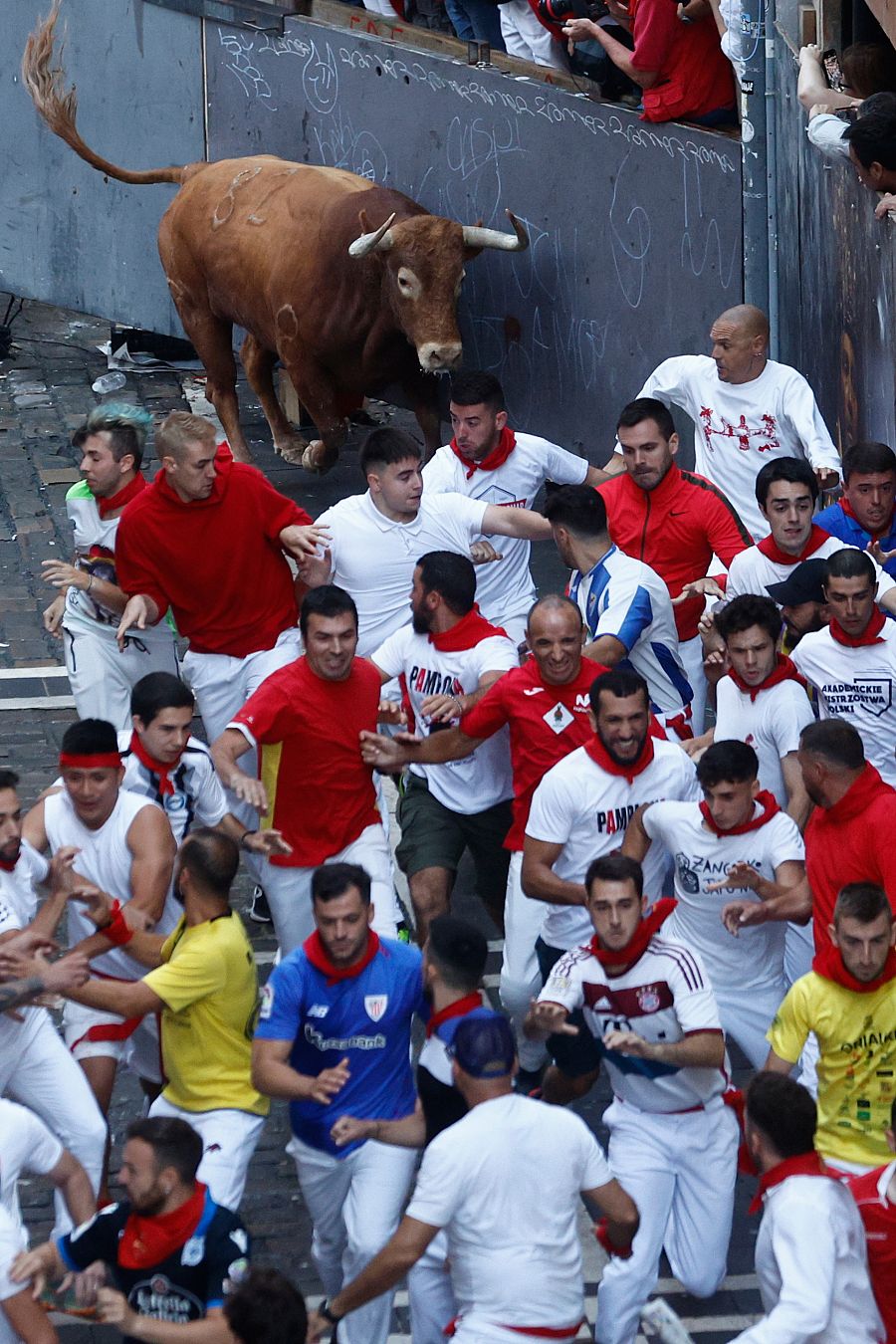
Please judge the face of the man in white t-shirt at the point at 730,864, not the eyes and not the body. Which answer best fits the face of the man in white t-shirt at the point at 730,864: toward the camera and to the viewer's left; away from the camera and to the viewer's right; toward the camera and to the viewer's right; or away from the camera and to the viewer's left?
toward the camera and to the viewer's left

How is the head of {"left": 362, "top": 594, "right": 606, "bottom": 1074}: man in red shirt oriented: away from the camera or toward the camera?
toward the camera

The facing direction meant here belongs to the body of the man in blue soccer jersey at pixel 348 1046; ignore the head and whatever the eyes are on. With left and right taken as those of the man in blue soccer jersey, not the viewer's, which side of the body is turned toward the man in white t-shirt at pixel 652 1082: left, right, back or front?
left

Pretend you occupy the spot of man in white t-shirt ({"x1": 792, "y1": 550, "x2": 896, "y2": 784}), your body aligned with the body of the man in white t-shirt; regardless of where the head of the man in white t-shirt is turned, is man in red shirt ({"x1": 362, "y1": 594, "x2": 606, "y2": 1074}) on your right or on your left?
on your right

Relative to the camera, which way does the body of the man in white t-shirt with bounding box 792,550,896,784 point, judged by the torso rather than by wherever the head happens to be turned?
toward the camera

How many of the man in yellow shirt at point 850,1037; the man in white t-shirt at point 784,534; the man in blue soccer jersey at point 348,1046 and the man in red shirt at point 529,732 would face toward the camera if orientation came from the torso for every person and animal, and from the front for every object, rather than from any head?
4

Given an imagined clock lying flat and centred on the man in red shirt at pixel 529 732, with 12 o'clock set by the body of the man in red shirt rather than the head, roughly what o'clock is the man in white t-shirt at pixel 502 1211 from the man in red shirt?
The man in white t-shirt is roughly at 12 o'clock from the man in red shirt.

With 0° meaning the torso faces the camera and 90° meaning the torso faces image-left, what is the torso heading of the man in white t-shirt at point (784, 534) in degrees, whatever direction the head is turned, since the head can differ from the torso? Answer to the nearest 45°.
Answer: approximately 0°

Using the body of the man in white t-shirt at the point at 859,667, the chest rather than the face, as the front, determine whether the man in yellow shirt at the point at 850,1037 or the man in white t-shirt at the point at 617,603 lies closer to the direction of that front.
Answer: the man in yellow shirt

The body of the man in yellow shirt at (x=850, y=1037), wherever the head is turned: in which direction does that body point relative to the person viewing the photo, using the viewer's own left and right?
facing the viewer

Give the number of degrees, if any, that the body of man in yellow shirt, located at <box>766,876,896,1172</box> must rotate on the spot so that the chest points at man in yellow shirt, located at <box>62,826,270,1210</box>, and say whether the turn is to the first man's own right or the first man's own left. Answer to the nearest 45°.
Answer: approximately 90° to the first man's own right

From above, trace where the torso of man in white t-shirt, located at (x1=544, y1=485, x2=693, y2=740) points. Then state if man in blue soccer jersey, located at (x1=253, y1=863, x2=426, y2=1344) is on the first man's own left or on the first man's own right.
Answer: on the first man's own left

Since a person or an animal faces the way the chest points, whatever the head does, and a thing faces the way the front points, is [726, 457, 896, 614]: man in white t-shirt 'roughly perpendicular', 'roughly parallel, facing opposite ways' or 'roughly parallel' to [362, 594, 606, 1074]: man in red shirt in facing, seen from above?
roughly parallel

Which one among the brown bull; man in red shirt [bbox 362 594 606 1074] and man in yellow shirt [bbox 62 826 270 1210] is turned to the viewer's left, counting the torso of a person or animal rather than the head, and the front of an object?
the man in yellow shirt

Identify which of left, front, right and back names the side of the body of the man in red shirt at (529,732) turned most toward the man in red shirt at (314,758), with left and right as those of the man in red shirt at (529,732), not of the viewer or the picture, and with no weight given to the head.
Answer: right

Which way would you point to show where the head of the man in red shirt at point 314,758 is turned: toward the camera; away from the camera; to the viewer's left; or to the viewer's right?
toward the camera

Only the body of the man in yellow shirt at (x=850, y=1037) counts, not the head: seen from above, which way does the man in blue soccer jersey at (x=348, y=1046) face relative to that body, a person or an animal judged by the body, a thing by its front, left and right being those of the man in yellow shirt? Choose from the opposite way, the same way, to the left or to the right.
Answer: the same way
